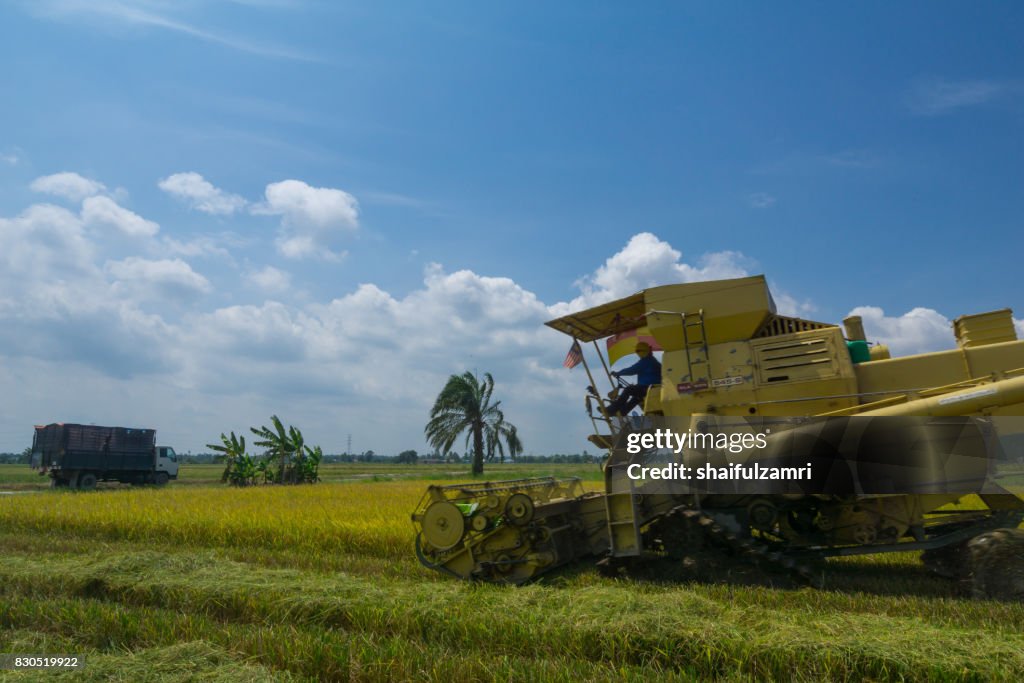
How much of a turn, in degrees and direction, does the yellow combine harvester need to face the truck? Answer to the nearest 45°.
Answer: approximately 45° to its right

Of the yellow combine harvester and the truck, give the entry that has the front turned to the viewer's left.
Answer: the yellow combine harvester

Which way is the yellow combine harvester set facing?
to the viewer's left

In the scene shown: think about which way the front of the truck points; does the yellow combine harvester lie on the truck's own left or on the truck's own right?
on the truck's own right

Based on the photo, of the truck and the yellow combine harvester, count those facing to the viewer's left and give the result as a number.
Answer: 1

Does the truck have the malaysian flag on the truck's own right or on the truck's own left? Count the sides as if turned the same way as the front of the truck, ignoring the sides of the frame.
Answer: on the truck's own right

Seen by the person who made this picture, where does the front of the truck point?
facing away from the viewer and to the right of the viewer
